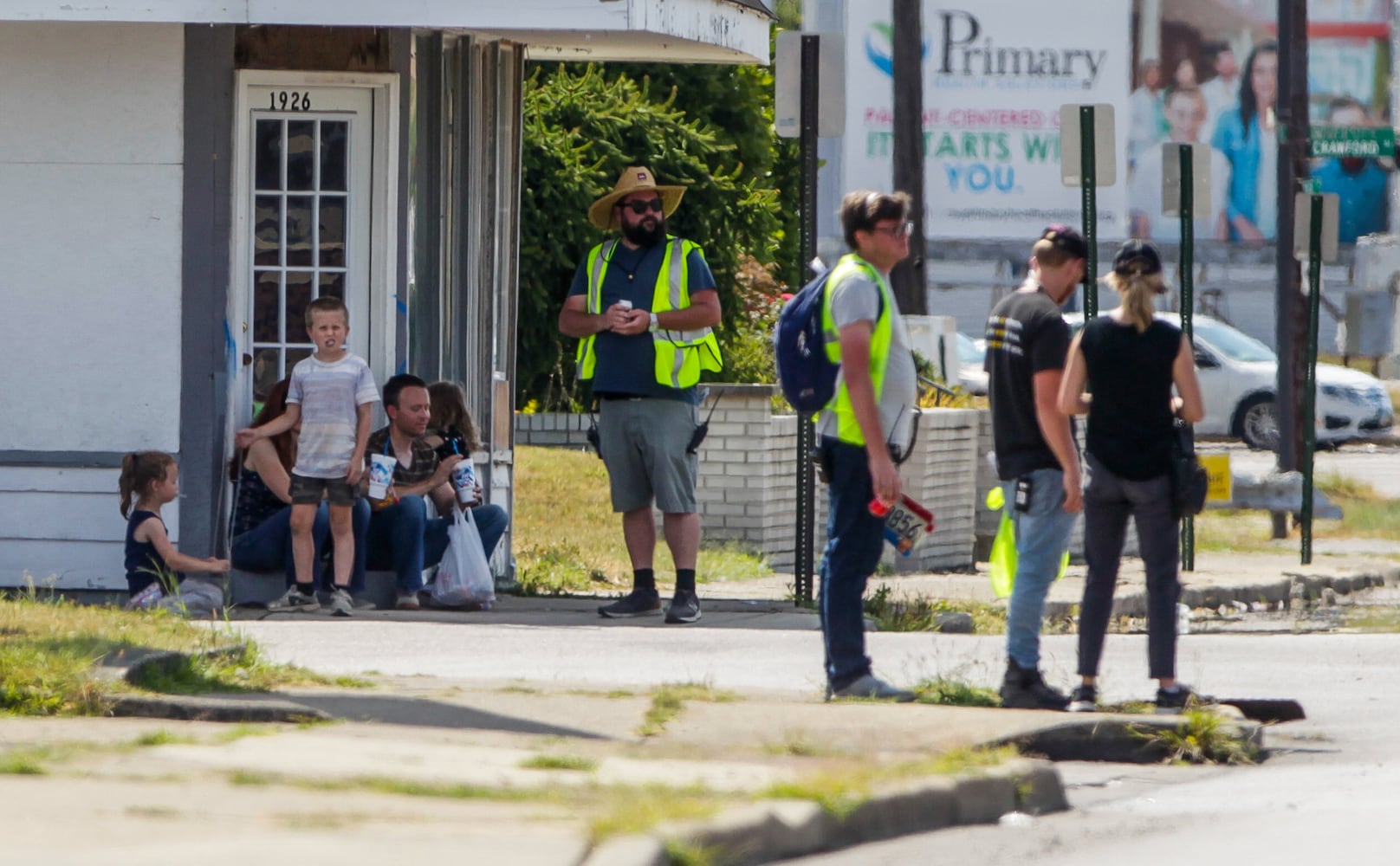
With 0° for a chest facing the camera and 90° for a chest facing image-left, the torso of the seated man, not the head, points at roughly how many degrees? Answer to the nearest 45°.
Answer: approximately 315°

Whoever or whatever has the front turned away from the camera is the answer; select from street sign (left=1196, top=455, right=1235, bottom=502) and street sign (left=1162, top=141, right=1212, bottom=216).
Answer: street sign (left=1162, top=141, right=1212, bottom=216)

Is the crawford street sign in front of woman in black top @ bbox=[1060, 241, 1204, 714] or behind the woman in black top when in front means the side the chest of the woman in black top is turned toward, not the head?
in front

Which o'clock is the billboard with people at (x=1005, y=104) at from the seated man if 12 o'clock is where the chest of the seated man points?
The billboard with people is roughly at 8 o'clock from the seated man.

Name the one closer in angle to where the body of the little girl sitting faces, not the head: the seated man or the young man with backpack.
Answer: the seated man

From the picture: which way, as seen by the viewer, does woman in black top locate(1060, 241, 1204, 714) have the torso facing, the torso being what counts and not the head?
away from the camera

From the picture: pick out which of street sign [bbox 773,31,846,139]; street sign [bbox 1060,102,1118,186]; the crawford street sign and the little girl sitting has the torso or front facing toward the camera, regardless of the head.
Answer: the crawford street sign

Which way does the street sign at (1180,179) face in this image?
away from the camera

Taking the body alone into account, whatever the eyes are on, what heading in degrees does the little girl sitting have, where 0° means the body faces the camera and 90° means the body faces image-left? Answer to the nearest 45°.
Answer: approximately 270°

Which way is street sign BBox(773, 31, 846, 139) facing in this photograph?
away from the camera

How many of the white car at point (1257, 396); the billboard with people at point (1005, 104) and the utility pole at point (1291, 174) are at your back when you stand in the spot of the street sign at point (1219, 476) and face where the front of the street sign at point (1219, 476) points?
3

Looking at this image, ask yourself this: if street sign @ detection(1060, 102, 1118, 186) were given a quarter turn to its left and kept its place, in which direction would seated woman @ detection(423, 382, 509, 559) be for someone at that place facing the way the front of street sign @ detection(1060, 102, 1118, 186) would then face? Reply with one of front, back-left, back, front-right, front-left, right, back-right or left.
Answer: front-left

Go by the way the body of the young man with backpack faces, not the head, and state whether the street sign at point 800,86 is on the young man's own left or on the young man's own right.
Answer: on the young man's own left

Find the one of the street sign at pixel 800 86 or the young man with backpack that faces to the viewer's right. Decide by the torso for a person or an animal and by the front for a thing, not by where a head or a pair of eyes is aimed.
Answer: the young man with backpack

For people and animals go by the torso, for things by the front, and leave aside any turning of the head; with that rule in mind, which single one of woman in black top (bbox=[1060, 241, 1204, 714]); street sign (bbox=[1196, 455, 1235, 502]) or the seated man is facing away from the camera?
the woman in black top

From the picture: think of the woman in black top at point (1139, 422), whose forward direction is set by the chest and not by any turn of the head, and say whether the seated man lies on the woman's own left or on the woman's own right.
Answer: on the woman's own left

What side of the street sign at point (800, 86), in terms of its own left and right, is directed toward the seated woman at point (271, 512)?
left
